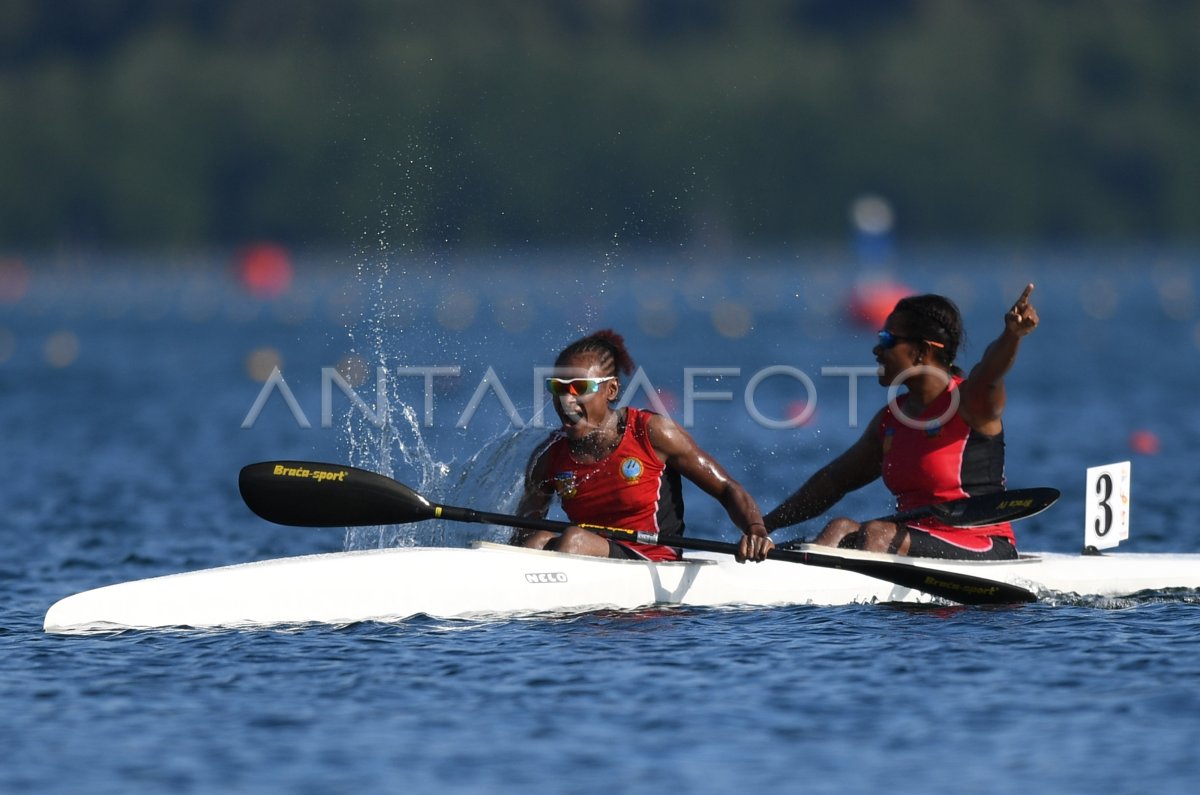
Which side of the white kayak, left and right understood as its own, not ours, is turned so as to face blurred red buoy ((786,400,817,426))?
right

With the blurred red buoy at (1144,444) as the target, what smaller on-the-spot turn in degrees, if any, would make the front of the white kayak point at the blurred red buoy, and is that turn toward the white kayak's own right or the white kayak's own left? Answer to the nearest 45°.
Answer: approximately 135° to the white kayak's own right

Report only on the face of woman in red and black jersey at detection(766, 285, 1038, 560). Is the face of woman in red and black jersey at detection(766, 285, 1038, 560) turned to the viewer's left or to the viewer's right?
to the viewer's left

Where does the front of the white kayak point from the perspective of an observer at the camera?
facing to the left of the viewer

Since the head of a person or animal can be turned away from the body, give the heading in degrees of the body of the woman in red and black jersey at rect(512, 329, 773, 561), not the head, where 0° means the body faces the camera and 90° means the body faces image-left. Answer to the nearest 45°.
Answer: approximately 45°

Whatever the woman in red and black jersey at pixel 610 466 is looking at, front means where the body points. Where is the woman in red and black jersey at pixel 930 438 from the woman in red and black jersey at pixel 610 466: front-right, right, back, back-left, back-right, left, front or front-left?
back-left

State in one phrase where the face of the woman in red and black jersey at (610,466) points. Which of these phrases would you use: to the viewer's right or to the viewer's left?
to the viewer's left
